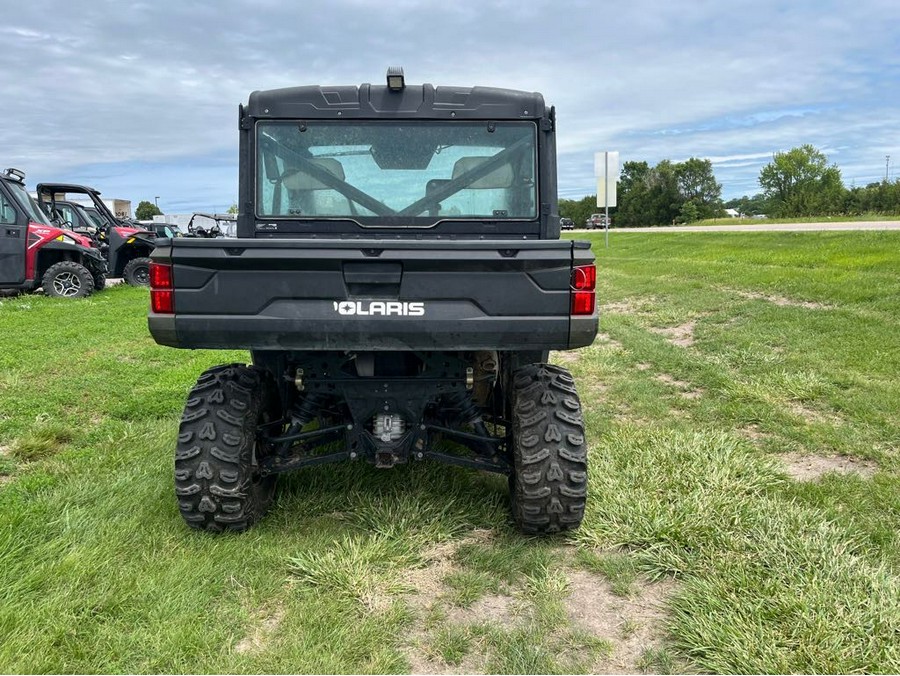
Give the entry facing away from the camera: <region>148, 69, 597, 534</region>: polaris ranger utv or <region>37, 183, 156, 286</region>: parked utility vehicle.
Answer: the polaris ranger utv

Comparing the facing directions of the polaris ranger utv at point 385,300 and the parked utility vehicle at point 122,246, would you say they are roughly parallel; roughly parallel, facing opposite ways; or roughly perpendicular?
roughly perpendicular

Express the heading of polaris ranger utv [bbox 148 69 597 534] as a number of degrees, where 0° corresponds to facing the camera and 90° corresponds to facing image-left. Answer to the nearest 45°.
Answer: approximately 180°

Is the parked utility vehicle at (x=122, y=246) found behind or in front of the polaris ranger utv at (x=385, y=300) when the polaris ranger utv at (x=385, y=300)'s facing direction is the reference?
in front

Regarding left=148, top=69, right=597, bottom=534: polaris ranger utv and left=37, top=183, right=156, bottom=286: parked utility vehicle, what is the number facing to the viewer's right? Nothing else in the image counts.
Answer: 1

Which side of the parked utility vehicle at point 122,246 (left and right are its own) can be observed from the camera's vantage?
right

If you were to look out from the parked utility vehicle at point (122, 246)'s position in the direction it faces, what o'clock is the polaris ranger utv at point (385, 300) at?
The polaris ranger utv is roughly at 3 o'clock from the parked utility vehicle.
